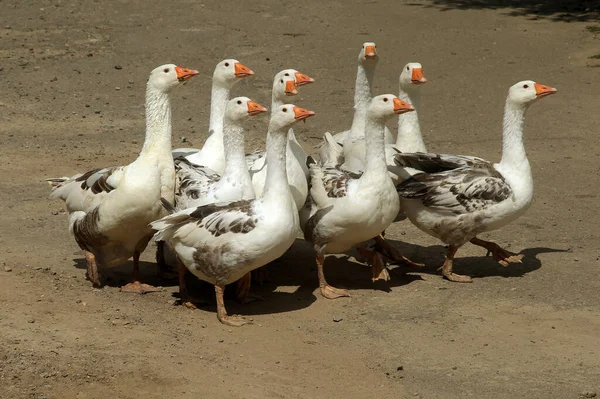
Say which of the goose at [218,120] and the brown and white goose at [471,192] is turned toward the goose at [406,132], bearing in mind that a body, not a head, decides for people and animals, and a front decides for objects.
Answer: the goose at [218,120]

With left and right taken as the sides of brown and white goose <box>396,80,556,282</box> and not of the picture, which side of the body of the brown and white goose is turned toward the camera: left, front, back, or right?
right

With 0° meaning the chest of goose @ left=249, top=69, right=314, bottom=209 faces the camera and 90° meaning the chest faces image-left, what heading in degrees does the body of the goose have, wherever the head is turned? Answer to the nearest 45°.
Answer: approximately 315°

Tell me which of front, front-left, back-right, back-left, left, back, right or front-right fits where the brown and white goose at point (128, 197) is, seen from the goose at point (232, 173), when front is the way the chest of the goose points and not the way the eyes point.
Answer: back

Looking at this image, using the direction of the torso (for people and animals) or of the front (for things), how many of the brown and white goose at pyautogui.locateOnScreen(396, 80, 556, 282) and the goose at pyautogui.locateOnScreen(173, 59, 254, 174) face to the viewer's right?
2

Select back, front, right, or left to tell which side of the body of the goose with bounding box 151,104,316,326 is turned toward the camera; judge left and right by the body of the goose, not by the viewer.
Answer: right

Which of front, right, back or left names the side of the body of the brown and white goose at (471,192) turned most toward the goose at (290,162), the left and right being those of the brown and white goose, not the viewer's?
back

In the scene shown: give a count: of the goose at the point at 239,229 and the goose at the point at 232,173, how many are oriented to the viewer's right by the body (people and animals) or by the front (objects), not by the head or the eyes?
2

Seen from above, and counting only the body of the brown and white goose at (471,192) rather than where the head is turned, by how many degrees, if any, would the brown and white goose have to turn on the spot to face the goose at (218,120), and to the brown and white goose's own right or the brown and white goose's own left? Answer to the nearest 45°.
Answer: approximately 180°

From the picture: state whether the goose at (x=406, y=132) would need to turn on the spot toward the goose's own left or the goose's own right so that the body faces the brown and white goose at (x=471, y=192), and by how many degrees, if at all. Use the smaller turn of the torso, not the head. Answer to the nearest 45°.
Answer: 0° — it already faces it

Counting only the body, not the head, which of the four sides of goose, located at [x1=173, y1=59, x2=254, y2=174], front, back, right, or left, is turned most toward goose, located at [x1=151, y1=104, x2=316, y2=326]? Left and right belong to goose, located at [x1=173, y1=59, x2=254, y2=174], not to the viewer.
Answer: right

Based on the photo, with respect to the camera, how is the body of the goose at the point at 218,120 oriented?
to the viewer's right

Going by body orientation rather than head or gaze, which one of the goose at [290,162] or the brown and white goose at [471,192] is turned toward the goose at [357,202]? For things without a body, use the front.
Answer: the goose at [290,162]

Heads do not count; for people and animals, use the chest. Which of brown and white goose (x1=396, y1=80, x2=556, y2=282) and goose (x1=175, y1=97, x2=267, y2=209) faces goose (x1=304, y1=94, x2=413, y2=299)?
goose (x1=175, y1=97, x2=267, y2=209)

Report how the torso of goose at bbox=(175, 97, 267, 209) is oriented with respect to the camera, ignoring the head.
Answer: to the viewer's right

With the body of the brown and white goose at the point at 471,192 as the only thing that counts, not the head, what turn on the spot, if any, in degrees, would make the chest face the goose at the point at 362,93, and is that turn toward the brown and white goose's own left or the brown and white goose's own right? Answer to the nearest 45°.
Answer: approximately 135° to the brown and white goose's own left
